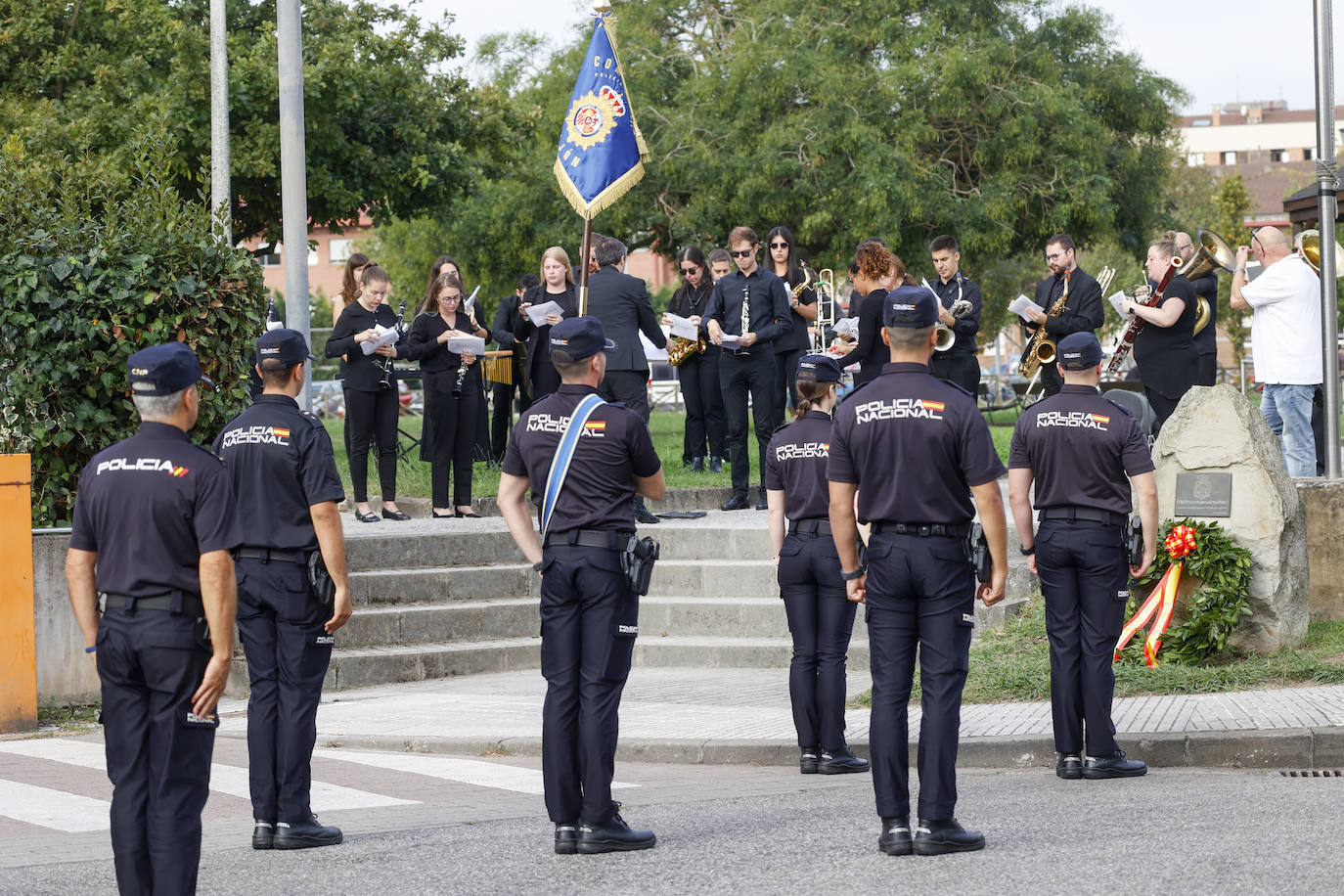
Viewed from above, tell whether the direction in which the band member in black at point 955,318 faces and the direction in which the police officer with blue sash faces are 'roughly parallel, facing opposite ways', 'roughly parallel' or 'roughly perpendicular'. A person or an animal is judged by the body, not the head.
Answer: roughly parallel, facing opposite ways

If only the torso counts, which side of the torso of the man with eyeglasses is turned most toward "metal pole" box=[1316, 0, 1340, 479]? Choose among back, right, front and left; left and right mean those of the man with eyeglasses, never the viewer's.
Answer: left

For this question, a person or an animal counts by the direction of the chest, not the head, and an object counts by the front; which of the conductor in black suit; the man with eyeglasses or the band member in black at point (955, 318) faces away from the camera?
the conductor in black suit

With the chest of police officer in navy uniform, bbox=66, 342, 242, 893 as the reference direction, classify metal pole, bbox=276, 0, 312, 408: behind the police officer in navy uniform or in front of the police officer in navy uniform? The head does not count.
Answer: in front

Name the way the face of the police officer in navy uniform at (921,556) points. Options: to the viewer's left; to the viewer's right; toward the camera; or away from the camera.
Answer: away from the camera

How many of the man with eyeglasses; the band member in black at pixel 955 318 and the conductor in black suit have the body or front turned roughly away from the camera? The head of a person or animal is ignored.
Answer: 1

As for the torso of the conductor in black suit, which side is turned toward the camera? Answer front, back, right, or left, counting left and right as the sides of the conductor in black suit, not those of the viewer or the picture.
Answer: back

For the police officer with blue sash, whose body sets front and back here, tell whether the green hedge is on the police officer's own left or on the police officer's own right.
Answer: on the police officer's own left

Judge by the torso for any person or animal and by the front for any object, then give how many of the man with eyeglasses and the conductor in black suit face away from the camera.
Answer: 1

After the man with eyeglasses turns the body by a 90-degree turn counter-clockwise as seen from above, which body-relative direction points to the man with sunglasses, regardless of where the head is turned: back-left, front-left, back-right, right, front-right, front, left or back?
back-right

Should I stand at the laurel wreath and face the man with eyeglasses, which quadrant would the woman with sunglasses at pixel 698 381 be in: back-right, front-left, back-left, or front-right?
front-left

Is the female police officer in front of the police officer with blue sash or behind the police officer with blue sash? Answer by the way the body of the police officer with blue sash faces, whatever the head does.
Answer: in front

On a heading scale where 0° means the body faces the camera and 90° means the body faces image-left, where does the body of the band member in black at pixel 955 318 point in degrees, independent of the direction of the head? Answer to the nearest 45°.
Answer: approximately 45°
